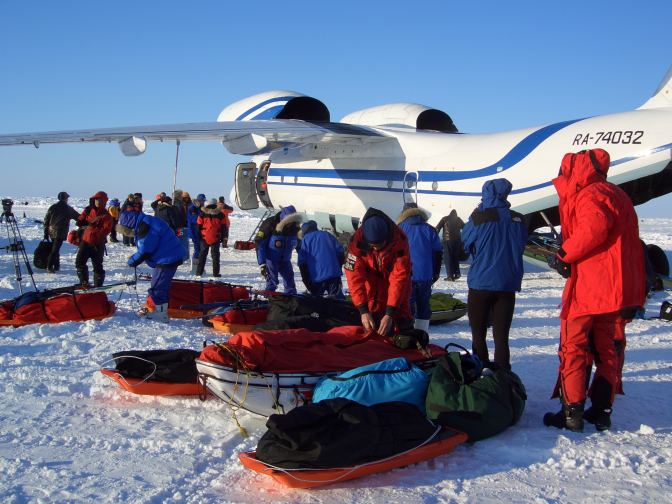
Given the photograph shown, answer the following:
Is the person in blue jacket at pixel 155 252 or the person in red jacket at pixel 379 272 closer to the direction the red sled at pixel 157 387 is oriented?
the person in blue jacket

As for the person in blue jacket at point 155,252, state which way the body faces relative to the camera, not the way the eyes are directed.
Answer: to the viewer's left

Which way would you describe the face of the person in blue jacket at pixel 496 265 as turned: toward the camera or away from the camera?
away from the camera

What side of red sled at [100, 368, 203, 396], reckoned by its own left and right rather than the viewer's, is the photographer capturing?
left

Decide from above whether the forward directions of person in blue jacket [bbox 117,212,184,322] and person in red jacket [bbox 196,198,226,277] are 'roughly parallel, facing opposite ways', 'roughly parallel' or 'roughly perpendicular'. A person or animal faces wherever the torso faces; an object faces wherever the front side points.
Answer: roughly perpendicular

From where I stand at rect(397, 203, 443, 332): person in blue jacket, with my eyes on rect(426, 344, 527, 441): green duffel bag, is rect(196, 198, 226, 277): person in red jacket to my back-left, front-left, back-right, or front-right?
back-right

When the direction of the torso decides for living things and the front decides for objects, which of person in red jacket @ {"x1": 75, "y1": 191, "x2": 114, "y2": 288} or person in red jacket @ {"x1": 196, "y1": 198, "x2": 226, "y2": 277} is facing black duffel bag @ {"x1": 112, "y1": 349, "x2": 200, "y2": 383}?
person in red jacket @ {"x1": 75, "y1": 191, "x2": 114, "y2": 288}

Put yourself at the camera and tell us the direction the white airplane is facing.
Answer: facing away from the viewer and to the left of the viewer

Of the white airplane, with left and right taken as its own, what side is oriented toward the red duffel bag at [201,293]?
left
